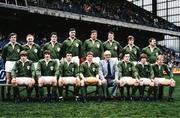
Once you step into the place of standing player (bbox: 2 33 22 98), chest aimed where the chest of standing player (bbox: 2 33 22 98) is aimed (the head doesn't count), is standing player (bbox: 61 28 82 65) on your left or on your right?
on your left

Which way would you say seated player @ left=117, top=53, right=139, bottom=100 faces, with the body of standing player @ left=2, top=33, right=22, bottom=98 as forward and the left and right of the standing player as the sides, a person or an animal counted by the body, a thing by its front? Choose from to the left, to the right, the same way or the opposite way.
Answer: the same way

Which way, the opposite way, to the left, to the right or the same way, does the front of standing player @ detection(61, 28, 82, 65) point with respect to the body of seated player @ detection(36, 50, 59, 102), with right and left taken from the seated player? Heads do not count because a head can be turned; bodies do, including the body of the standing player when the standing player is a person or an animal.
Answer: the same way

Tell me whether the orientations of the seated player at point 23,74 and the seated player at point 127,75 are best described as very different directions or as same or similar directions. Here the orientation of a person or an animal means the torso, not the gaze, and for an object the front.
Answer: same or similar directions

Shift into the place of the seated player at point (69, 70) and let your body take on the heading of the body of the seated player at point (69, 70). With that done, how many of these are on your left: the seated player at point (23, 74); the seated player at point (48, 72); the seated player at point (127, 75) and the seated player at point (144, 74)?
2

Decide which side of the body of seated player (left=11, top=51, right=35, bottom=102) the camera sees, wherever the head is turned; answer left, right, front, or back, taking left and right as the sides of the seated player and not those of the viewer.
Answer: front

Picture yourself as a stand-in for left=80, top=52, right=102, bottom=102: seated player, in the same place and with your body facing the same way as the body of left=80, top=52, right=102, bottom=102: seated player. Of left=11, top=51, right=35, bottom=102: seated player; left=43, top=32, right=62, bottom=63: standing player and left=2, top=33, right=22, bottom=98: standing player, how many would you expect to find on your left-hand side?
0

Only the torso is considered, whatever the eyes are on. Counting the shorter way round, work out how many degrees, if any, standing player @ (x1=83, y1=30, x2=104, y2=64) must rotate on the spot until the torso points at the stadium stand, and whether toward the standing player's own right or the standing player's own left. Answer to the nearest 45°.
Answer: approximately 180°

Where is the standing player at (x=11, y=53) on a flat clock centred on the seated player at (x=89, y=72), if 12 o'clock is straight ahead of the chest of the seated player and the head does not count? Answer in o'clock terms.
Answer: The standing player is roughly at 3 o'clock from the seated player.

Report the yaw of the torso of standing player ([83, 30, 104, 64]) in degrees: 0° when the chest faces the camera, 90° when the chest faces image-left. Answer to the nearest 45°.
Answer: approximately 0°

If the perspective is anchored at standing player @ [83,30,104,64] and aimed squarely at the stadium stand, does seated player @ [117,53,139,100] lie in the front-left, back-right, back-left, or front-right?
back-right

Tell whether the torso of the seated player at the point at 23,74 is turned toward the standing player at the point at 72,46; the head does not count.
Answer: no

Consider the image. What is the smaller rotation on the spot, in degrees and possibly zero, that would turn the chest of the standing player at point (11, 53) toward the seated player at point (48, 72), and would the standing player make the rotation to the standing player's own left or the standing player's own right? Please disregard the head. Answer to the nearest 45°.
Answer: approximately 45° to the standing player's own left

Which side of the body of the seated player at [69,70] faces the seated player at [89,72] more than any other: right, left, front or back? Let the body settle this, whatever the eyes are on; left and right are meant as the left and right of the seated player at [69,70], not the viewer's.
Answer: left

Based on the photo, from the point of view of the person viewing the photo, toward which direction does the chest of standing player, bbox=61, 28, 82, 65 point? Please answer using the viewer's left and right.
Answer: facing the viewer

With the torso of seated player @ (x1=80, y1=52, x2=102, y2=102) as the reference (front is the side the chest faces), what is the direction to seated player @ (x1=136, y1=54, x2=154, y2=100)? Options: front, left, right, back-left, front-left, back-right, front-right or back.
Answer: left
